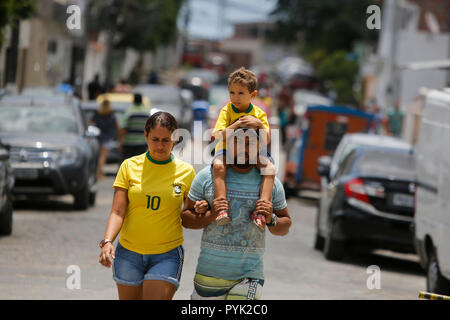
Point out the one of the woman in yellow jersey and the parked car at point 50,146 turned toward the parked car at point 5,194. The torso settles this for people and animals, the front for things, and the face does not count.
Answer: the parked car at point 50,146

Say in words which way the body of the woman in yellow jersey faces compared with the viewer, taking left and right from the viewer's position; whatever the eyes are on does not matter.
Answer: facing the viewer

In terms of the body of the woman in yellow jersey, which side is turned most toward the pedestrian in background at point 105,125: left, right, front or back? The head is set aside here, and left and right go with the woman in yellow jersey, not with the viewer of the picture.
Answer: back

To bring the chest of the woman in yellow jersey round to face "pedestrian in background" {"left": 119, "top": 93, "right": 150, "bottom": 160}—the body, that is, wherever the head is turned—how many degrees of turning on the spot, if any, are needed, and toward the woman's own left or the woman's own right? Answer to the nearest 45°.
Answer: approximately 180°

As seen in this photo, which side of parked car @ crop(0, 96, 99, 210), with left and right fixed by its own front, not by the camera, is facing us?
front

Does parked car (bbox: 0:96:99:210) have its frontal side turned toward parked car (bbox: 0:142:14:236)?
yes

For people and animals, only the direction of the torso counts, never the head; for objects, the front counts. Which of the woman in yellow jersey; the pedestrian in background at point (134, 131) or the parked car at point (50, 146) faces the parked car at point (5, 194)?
the parked car at point (50, 146)
